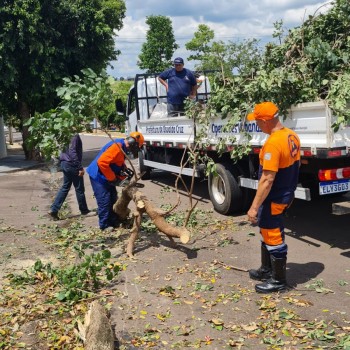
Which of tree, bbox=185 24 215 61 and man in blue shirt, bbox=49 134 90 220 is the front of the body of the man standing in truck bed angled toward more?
the man in blue shirt

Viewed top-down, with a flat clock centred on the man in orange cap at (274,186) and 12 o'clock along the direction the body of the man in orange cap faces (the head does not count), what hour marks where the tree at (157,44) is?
The tree is roughly at 1 o'clock from the man in orange cap.

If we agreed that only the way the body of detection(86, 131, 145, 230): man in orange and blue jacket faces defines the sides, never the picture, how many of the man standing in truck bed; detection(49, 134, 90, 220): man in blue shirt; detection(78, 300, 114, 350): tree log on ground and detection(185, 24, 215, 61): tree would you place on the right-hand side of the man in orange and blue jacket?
1

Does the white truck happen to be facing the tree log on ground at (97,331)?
no

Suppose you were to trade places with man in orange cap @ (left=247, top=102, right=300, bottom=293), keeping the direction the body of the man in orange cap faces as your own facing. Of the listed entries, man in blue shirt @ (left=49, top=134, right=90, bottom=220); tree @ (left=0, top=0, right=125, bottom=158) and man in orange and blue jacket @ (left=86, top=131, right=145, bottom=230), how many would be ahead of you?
3

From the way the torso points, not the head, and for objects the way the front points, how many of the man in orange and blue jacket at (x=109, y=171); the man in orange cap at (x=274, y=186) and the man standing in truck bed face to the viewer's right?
1

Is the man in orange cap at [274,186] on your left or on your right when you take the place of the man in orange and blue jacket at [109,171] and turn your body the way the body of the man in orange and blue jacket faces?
on your right

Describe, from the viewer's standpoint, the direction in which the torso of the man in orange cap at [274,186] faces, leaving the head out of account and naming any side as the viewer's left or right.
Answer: facing away from the viewer and to the left of the viewer

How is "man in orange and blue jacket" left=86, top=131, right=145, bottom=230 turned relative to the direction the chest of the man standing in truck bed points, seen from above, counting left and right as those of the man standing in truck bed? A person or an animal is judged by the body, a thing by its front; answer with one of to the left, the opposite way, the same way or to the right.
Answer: to the left

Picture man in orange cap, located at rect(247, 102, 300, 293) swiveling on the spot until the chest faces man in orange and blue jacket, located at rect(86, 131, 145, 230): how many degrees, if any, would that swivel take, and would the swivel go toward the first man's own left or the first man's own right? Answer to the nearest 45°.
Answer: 0° — they already face them

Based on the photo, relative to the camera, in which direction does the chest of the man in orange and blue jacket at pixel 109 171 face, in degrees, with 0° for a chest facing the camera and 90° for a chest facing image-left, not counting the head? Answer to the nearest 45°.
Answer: approximately 270°

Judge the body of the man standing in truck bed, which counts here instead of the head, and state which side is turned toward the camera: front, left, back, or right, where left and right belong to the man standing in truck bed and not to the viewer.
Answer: front

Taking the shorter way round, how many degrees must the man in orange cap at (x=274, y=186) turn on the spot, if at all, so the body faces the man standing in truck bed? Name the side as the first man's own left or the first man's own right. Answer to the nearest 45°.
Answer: approximately 45° to the first man's own right

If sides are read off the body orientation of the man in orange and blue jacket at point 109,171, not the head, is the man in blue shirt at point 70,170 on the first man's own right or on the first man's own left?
on the first man's own left

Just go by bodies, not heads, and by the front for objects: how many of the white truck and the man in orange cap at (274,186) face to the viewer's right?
0

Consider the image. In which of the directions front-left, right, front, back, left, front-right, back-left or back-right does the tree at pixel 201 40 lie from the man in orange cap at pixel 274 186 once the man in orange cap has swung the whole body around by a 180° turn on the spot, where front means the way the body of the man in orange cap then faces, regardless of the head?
back-left
